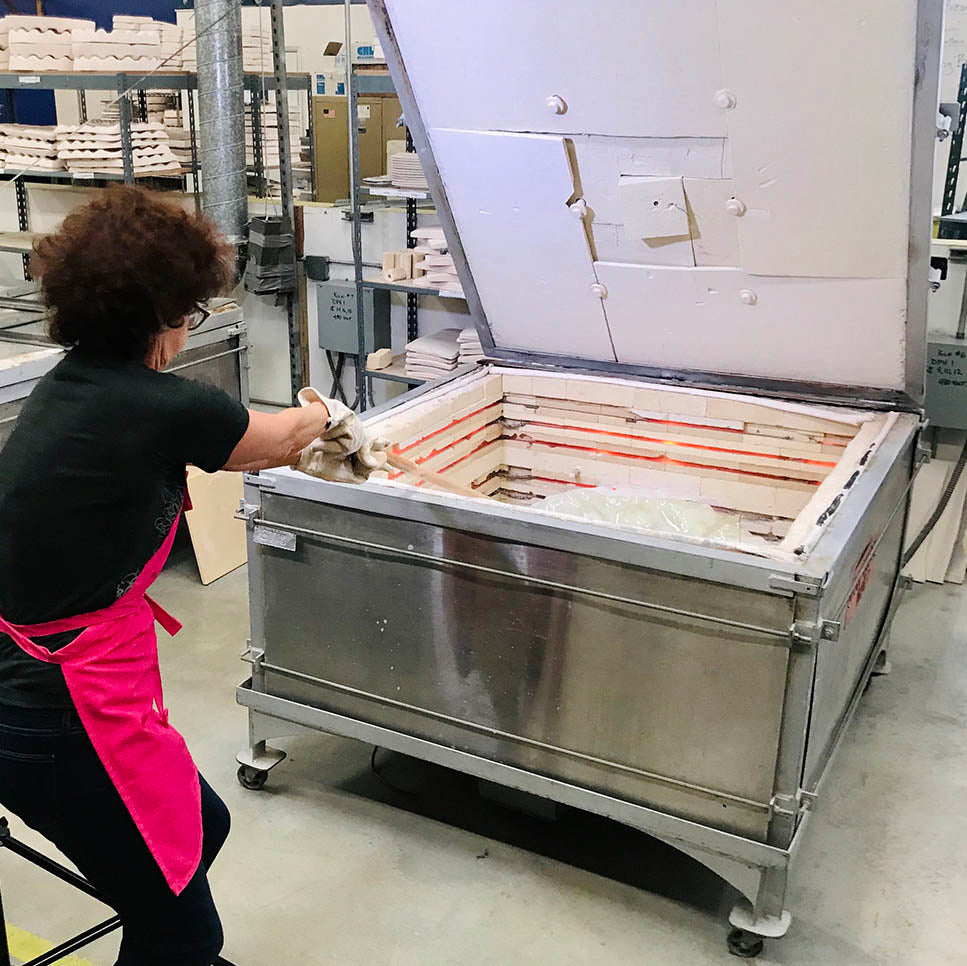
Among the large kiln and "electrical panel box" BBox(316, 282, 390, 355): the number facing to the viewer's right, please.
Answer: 0

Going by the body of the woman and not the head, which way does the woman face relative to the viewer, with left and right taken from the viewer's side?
facing away from the viewer and to the right of the viewer

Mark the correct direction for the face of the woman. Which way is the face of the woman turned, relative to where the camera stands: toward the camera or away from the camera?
away from the camera

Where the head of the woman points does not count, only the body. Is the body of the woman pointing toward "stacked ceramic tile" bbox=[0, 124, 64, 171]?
no

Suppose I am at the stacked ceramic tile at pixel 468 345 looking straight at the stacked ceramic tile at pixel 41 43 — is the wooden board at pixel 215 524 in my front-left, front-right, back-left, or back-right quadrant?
front-left

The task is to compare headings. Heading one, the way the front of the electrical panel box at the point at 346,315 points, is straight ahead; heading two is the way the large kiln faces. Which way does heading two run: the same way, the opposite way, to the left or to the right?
the same way

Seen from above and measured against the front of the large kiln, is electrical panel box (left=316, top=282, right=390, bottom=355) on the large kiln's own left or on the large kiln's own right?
on the large kiln's own right

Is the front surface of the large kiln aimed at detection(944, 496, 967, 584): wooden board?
no

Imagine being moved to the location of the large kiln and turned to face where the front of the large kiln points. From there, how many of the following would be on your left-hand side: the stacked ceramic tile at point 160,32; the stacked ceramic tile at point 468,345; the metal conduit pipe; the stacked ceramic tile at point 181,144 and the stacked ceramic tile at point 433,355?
0

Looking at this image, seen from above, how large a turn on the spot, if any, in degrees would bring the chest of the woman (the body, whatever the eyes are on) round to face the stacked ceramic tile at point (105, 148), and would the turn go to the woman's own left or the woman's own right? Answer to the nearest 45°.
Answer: approximately 45° to the woman's own left

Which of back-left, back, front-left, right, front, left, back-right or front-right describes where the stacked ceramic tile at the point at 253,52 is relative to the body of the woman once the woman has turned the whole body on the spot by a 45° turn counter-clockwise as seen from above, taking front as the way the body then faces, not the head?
front

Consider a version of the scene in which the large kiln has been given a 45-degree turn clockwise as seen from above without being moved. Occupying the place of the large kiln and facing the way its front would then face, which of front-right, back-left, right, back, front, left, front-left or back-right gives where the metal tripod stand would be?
front-left

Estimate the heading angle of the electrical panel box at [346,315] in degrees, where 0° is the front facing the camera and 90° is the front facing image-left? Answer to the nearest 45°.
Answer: approximately 45°

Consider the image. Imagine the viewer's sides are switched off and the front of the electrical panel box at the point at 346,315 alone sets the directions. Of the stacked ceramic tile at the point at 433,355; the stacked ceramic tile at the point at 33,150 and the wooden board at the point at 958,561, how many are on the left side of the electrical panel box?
2

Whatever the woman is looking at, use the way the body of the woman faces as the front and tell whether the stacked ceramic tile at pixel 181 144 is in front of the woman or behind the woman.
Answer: in front

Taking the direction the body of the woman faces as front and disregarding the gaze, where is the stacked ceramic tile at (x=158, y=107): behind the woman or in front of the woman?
in front

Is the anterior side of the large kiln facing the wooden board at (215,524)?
no
